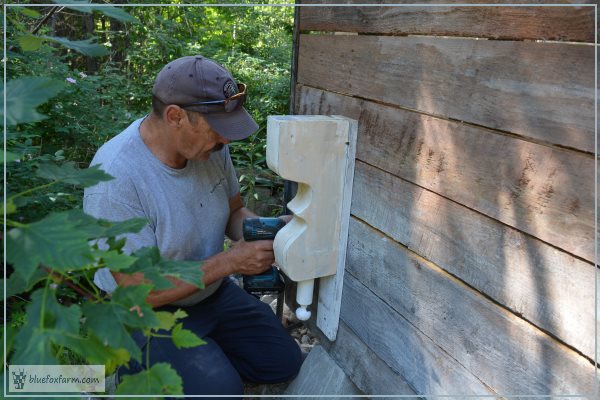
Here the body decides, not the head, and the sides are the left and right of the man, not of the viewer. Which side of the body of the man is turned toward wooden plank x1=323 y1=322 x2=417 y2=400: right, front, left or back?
front

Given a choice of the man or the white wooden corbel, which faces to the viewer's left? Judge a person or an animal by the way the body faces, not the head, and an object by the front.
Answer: the white wooden corbel

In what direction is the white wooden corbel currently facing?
to the viewer's left

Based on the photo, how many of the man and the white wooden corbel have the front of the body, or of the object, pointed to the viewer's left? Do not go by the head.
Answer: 1

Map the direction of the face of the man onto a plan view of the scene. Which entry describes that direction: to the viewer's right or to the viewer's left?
to the viewer's right
